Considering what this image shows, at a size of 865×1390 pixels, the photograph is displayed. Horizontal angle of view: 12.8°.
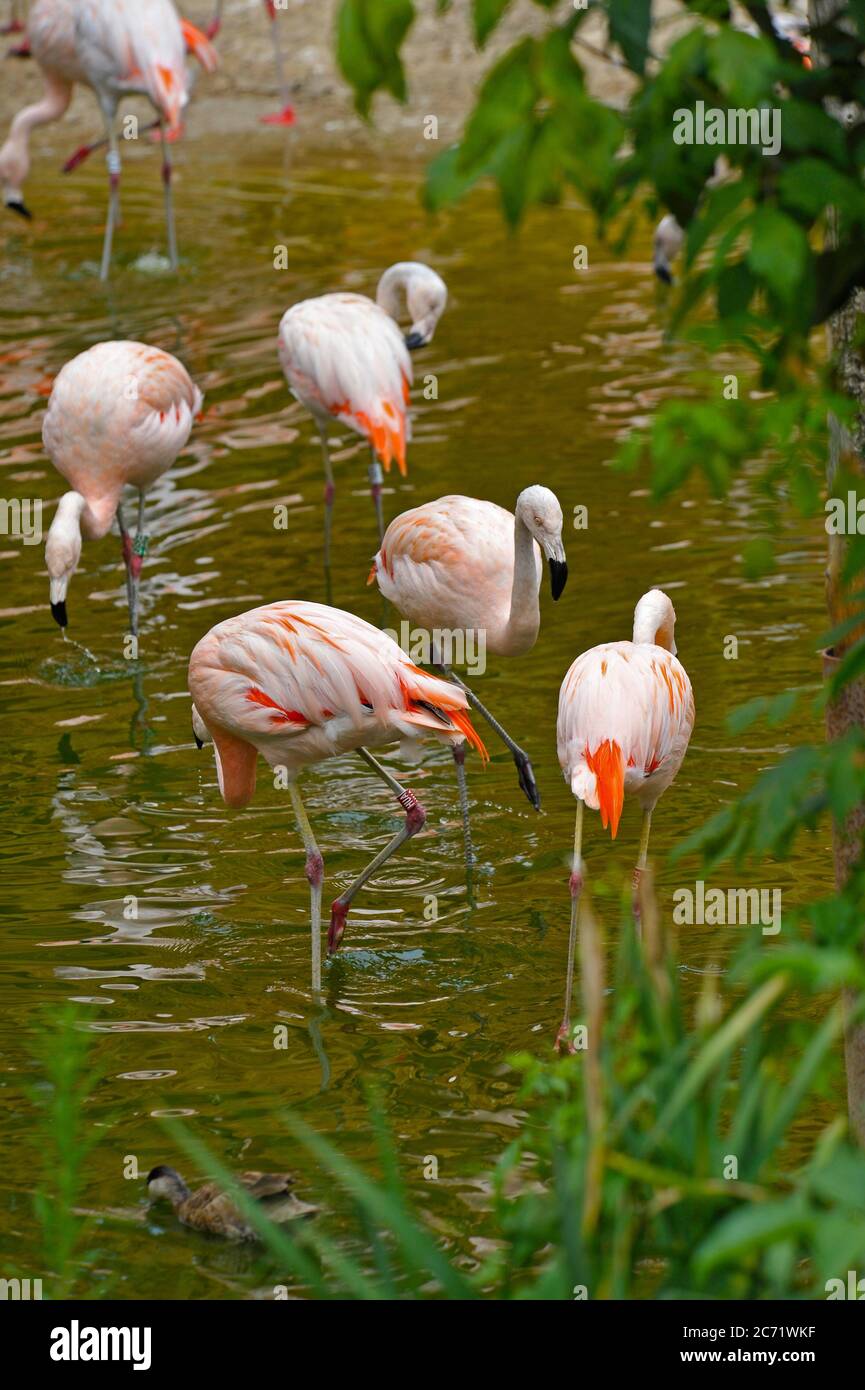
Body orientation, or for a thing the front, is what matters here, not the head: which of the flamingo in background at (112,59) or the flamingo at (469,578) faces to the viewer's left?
the flamingo in background

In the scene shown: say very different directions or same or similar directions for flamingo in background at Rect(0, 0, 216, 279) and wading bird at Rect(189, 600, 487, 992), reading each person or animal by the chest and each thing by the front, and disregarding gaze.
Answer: same or similar directions

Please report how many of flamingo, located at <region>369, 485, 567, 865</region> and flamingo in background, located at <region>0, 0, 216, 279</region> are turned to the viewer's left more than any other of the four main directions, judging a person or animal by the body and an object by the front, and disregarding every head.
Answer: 1

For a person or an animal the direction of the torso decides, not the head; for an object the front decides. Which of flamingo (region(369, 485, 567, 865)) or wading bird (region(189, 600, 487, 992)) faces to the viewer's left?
the wading bird

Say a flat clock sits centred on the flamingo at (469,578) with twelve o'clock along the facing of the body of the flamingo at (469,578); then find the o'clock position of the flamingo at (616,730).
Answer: the flamingo at (616,730) is roughly at 1 o'clock from the flamingo at (469,578).

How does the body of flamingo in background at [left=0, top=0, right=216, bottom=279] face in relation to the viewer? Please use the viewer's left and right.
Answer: facing to the left of the viewer

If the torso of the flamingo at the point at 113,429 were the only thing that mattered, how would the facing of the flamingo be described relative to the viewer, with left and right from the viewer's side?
facing the viewer and to the left of the viewer

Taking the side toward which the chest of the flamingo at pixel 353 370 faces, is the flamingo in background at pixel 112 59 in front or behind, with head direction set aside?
in front

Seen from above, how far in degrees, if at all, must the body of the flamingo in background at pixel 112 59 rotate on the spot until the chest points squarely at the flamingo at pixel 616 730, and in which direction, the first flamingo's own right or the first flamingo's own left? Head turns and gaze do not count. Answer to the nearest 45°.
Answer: approximately 90° to the first flamingo's own left

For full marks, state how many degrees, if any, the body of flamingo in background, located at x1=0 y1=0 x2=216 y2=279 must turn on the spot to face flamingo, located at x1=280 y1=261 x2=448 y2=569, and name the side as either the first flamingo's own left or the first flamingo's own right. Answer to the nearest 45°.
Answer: approximately 90° to the first flamingo's own left

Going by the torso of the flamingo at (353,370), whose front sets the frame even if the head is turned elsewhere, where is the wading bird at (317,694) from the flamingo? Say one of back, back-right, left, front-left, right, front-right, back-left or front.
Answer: back-left

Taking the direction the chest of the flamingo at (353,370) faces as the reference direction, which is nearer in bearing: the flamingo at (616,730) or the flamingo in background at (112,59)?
the flamingo in background

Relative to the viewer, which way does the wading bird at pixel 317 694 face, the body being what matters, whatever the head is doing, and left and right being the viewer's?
facing to the left of the viewer
